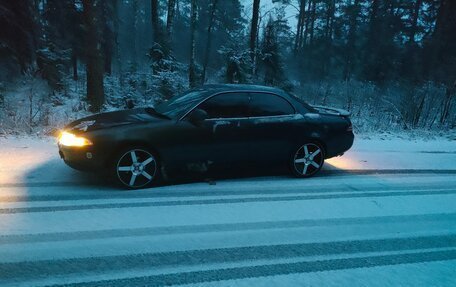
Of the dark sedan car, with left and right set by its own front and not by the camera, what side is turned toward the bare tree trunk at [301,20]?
right

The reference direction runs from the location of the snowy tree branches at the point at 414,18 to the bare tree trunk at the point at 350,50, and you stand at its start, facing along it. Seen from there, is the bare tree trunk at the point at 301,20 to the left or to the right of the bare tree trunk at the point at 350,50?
right

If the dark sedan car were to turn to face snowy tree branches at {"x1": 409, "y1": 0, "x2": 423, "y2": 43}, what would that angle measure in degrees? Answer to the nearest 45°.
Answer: approximately 135° to its right

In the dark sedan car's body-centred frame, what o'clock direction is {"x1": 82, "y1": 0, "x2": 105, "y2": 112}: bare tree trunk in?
The bare tree trunk is roughly at 2 o'clock from the dark sedan car.

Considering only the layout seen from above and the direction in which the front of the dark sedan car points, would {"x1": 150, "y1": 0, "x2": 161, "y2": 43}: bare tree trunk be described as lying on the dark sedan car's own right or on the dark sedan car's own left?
on the dark sedan car's own right

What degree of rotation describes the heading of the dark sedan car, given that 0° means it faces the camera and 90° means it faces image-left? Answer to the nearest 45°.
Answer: approximately 90°

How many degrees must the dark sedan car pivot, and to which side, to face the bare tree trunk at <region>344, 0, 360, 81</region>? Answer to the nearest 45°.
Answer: approximately 135° to its right
